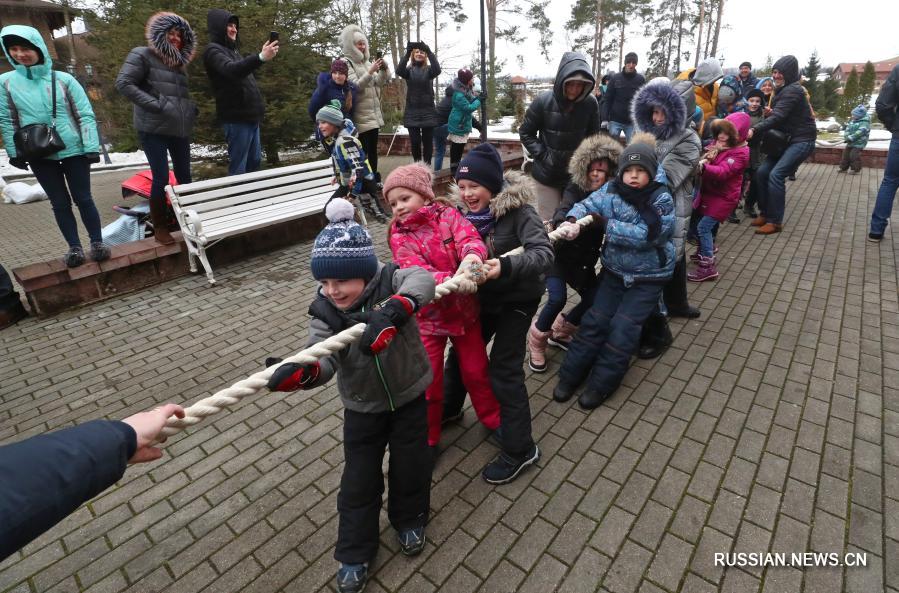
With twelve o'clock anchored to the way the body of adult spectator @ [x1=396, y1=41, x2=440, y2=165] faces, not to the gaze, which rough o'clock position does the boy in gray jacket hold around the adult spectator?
The boy in gray jacket is roughly at 12 o'clock from the adult spectator.

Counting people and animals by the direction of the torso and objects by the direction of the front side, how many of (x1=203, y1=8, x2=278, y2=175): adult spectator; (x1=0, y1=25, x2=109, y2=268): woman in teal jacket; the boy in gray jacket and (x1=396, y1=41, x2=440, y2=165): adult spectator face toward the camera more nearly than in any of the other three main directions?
3

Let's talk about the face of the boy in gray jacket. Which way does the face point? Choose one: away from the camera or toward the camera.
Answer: toward the camera

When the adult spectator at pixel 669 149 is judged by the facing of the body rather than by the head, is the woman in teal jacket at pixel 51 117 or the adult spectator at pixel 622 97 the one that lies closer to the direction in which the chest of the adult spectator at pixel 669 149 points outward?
the woman in teal jacket

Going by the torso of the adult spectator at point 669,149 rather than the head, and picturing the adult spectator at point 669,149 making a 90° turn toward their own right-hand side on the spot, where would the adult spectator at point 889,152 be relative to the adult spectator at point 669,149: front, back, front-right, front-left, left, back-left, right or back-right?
right

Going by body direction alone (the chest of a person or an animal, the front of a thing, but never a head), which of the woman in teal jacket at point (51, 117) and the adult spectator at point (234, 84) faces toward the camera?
the woman in teal jacket

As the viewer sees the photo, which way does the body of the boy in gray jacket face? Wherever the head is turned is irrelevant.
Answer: toward the camera

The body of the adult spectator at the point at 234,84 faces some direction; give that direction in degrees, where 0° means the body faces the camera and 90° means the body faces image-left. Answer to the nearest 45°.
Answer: approximately 270°

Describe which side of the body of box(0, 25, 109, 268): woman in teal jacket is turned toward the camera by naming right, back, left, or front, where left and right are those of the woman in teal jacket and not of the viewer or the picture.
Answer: front

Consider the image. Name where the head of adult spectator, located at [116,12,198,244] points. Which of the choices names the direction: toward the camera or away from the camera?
toward the camera

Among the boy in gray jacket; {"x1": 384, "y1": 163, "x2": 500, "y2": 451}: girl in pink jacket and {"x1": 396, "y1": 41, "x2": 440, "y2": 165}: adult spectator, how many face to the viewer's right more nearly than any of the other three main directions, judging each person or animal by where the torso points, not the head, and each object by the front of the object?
0

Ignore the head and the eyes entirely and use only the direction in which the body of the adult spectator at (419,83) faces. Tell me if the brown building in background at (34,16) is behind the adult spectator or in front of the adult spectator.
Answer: behind

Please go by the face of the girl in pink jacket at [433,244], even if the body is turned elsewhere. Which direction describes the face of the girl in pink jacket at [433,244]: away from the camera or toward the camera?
toward the camera

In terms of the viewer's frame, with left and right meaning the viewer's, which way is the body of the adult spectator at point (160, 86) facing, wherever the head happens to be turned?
facing the viewer and to the right of the viewer

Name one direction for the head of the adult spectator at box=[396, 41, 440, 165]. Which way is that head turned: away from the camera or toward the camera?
toward the camera

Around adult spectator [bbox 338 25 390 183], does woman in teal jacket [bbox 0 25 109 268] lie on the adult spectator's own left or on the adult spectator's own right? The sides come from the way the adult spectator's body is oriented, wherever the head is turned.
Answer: on the adult spectator's own right
